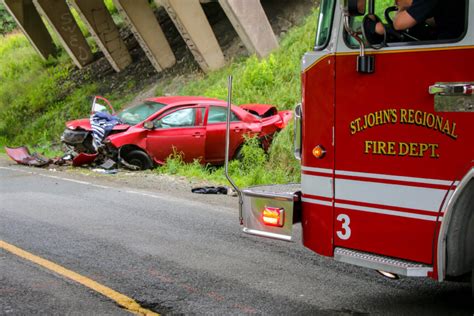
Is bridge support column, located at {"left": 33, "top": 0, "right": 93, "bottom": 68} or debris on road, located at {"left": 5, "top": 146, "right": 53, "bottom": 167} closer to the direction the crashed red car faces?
the debris on road

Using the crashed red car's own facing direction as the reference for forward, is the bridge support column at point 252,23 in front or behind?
behind

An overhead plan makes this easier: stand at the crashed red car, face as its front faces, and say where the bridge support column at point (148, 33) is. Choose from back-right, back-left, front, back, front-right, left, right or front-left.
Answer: back-right

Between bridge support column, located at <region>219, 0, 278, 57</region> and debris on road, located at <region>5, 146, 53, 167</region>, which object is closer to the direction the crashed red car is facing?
the debris on road

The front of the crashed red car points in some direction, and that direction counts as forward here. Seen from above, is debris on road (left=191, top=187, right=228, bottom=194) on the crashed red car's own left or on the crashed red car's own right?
on the crashed red car's own left

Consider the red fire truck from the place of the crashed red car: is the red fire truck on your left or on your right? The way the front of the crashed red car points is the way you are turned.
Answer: on your left

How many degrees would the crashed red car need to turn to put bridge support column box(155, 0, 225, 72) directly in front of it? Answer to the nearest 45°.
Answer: approximately 135° to its right

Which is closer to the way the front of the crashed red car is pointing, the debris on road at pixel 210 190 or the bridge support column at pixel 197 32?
the debris on road
